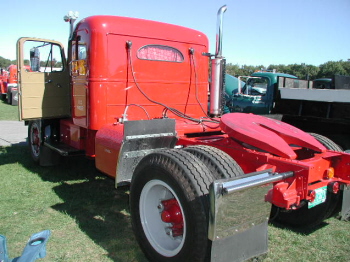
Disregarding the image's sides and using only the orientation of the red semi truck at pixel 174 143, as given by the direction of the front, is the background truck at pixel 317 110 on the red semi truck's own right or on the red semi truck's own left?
on the red semi truck's own right

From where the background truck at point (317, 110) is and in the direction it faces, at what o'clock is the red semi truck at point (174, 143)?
The red semi truck is roughly at 10 o'clock from the background truck.

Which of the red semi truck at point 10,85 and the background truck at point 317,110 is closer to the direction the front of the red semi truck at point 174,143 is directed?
the red semi truck

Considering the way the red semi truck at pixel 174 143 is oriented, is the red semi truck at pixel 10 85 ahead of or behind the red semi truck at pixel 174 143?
ahead

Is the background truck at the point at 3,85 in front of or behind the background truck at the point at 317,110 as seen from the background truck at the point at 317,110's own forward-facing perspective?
in front

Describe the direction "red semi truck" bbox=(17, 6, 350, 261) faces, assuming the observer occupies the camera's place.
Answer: facing away from the viewer and to the left of the viewer

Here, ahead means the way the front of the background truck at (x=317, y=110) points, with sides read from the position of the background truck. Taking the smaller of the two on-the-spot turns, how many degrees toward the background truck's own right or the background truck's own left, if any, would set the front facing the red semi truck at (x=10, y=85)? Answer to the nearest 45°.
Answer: approximately 45° to the background truck's own right

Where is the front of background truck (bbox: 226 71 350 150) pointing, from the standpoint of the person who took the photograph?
facing to the left of the viewer

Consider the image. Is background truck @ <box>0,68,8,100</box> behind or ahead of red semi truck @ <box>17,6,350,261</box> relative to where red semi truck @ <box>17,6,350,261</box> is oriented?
ahead

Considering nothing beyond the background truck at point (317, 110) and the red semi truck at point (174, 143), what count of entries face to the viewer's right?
0
